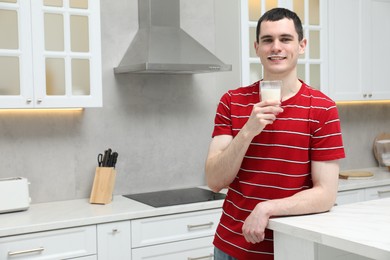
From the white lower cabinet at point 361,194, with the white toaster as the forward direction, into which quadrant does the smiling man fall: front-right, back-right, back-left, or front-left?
front-left

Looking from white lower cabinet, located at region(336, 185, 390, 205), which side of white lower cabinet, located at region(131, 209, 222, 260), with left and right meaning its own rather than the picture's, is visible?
left

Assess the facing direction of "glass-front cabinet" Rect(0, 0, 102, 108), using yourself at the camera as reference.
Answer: facing the viewer

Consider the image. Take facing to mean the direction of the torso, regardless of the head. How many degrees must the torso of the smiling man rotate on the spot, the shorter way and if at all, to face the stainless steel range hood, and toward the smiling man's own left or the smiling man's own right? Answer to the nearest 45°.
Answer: approximately 135° to the smiling man's own right

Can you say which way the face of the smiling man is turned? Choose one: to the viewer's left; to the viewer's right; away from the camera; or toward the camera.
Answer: toward the camera

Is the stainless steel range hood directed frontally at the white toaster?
no

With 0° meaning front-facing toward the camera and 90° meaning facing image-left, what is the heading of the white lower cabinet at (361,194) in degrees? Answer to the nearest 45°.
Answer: approximately 315°

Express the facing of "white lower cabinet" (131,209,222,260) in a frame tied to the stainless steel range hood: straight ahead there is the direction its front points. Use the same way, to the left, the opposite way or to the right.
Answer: the same way

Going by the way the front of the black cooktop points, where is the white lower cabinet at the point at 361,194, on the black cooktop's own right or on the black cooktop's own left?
on the black cooktop's own left

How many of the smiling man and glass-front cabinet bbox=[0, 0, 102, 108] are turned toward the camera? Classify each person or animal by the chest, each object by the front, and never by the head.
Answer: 2

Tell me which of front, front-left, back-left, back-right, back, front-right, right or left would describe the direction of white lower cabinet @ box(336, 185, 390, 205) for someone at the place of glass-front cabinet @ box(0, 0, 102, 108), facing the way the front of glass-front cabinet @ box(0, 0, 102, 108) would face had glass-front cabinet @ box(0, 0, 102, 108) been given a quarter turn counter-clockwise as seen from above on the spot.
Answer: front

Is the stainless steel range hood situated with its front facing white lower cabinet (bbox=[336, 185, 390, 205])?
no

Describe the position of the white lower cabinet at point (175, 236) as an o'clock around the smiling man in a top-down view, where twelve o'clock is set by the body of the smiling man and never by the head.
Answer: The white lower cabinet is roughly at 5 o'clock from the smiling man.

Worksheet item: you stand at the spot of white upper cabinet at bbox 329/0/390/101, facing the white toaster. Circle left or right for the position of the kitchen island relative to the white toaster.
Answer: left

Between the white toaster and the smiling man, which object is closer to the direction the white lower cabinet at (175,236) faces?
the smiling man
